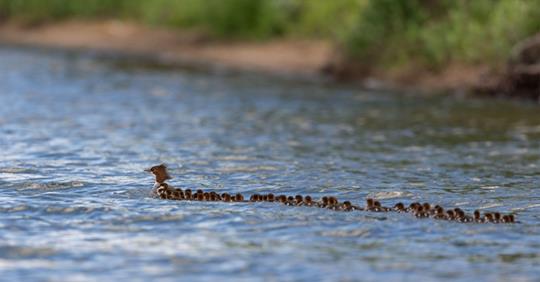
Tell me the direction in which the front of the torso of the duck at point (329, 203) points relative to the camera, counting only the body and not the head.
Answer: to the viewer's left

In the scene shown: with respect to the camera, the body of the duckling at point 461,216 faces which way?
to the viewer's left

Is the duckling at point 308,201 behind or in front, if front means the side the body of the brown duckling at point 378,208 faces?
in front

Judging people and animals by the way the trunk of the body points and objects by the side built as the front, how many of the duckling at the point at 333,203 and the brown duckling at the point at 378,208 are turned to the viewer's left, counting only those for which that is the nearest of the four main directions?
2

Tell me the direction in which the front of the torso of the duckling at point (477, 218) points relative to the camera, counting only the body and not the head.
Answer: to the viewer's left

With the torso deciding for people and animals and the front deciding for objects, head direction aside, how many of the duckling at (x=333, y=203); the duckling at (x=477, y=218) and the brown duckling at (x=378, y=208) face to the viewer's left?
3

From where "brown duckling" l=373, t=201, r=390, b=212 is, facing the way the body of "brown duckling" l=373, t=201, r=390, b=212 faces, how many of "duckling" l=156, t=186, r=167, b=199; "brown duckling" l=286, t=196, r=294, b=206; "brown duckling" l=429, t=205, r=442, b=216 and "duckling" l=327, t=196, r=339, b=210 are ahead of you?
3

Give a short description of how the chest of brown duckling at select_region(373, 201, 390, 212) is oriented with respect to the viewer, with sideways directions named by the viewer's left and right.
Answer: facing to the left of the viewer

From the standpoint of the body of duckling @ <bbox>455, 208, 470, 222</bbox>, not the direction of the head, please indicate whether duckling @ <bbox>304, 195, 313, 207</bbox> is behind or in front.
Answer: in front

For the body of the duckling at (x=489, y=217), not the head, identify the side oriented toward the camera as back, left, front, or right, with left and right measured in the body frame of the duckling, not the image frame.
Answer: left

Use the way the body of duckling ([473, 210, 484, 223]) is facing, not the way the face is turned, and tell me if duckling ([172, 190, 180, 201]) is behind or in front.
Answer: in front

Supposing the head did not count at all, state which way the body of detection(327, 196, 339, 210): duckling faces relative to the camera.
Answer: to the viewer's left
